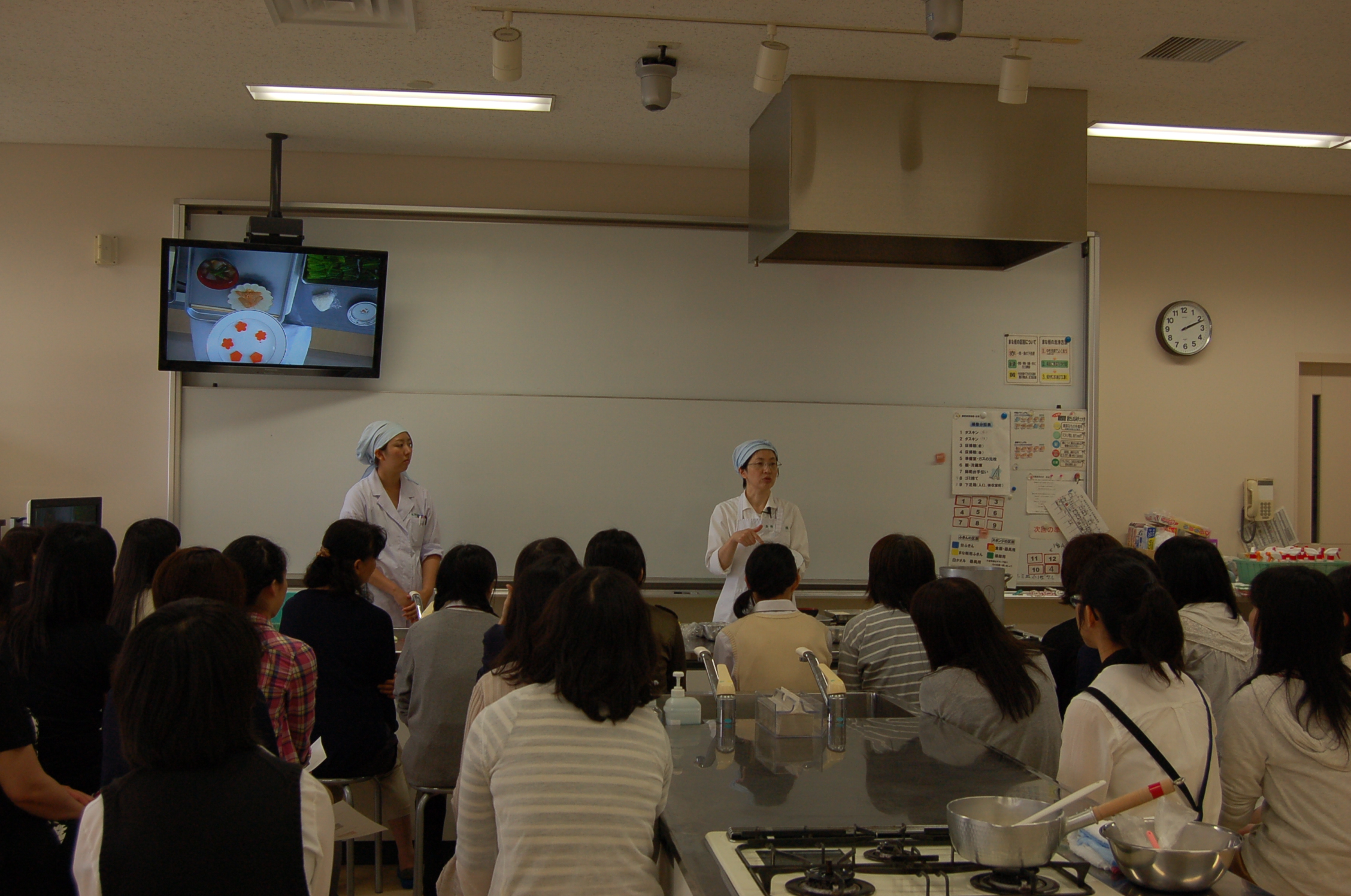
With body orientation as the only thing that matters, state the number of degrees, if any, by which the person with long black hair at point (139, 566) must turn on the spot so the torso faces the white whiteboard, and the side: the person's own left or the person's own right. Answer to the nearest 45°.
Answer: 0° — they already face it

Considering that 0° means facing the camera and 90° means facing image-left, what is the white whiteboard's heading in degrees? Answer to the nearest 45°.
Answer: approximately 0°

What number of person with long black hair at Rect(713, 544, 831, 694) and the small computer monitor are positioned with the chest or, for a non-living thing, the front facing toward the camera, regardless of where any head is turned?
1

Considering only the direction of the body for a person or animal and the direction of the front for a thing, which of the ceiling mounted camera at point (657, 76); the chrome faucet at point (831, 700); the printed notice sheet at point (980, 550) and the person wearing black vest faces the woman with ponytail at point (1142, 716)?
the printed notice sheet

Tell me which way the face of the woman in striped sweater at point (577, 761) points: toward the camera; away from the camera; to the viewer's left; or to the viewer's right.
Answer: away from the camera

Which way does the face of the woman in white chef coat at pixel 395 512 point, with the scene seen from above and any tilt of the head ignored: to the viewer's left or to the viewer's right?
to the viewer's right

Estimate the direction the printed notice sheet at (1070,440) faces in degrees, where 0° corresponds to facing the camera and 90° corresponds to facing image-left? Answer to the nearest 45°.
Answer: approximately 0°

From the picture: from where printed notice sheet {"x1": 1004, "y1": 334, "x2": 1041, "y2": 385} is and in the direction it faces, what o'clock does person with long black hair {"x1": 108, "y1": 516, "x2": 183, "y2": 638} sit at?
The person with long black hair is roughly at 1 o'clock from the printed notice sheet.

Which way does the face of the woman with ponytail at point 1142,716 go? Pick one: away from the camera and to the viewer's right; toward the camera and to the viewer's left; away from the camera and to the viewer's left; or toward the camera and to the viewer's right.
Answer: away from the camera and to the viewer's left

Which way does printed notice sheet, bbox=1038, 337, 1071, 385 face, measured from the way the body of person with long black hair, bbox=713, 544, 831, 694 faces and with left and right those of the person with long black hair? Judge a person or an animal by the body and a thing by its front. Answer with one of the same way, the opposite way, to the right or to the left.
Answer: the opposite way

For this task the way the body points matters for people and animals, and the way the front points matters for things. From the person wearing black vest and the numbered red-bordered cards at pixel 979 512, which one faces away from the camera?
the person wearing black vest

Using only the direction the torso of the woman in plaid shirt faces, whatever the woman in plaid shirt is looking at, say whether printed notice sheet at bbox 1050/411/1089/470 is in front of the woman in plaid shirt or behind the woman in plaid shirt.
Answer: in front
